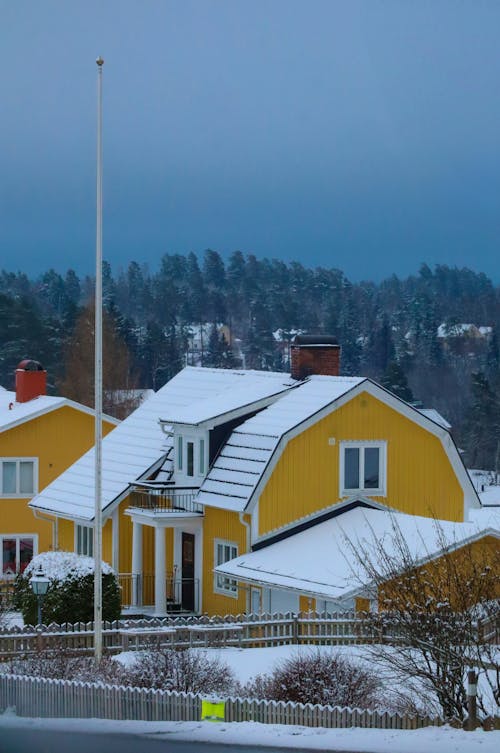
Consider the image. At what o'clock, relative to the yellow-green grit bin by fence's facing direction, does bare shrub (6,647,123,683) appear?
The bare shrub is roughly at 5 o'clock from the yellow-green grit bin by fence.

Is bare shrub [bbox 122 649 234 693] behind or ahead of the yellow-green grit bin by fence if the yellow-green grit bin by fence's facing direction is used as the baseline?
behind

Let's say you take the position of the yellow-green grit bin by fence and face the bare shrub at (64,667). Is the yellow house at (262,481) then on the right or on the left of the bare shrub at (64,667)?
right

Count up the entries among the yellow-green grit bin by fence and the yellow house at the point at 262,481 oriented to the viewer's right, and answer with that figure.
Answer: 0

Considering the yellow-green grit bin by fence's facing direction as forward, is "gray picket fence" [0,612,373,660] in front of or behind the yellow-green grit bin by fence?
behind

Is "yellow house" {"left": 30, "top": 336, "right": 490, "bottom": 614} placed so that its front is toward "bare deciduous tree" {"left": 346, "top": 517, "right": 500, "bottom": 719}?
no

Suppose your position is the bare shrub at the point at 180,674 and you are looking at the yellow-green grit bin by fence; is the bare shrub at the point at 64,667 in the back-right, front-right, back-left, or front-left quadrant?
back-right

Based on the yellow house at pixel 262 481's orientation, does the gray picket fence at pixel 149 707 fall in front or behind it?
in front

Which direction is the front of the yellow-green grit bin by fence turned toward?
toward the camera

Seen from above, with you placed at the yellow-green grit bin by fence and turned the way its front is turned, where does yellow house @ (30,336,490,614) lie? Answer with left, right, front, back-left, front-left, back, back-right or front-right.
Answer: back

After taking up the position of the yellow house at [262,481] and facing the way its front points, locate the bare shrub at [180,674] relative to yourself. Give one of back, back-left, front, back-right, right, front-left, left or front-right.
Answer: front-left

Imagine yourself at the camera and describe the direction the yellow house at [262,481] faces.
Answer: facing the viewer and to the left of the viewer

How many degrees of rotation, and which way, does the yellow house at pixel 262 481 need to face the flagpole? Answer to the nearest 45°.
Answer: approximately 45° to its left

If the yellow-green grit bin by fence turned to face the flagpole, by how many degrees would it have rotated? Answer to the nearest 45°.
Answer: approximately 180°
